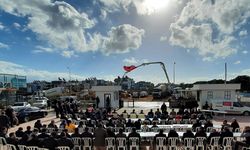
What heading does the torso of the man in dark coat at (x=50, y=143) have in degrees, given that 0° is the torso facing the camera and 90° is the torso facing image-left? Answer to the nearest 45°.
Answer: approximately 180°

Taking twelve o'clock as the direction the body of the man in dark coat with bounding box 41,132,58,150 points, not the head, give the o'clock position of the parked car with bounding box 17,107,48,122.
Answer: The parked car is roughly at 12 o'clock from the man in dark coat.

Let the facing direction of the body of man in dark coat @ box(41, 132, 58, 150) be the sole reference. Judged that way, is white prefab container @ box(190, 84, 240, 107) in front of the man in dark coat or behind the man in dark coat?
in front

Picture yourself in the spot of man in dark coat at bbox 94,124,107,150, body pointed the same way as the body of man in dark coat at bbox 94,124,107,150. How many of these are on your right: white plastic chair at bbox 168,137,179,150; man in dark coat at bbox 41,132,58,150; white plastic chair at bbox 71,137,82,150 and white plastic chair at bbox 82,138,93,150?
1

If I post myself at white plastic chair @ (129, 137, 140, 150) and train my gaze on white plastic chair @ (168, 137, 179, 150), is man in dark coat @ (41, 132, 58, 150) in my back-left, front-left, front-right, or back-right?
back-right

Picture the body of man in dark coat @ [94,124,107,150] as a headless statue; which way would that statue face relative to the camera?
away from the camera

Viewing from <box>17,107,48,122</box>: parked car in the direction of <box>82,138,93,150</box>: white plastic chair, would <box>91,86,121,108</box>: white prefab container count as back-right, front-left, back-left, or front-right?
back-left

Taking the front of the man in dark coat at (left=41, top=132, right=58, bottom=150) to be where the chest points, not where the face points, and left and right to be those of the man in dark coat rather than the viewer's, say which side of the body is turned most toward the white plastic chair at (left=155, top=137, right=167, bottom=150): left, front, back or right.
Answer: right

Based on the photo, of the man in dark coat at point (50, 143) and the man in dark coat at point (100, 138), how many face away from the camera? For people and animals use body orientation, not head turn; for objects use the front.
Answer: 2

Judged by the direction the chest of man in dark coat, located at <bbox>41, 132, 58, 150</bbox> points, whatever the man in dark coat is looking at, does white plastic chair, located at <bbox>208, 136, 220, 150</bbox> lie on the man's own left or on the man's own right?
on the man's own right

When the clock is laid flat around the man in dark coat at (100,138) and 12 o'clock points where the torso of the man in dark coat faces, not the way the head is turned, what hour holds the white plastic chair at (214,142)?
The white plastic chair is roughly at 3 o'clock from the man in dark coat.

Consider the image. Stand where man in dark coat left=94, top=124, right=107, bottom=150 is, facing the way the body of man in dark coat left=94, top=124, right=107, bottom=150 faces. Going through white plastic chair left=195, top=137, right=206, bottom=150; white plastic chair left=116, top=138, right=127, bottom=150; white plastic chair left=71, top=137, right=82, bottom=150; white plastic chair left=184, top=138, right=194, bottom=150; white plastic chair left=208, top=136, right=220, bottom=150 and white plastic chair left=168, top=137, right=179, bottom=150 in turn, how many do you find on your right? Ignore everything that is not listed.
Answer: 5

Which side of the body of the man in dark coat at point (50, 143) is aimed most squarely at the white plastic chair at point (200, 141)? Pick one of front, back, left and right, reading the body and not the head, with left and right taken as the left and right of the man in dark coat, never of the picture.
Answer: right

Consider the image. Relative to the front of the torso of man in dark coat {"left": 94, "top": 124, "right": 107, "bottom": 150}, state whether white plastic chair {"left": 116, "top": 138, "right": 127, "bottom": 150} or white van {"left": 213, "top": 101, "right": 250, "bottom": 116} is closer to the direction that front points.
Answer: the white van
